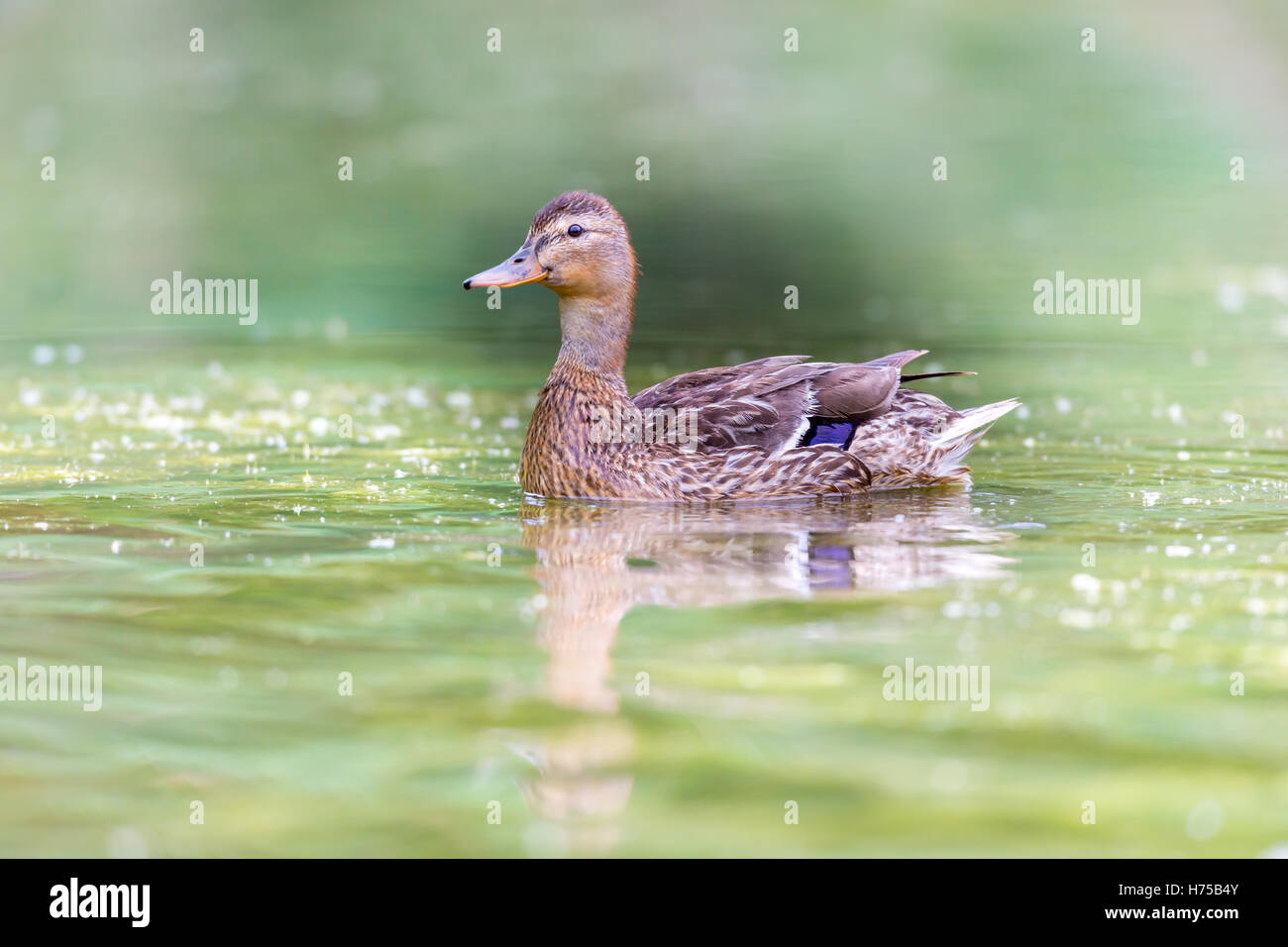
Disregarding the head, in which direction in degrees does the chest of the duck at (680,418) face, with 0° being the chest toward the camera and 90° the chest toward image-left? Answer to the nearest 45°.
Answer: approximately 90°
